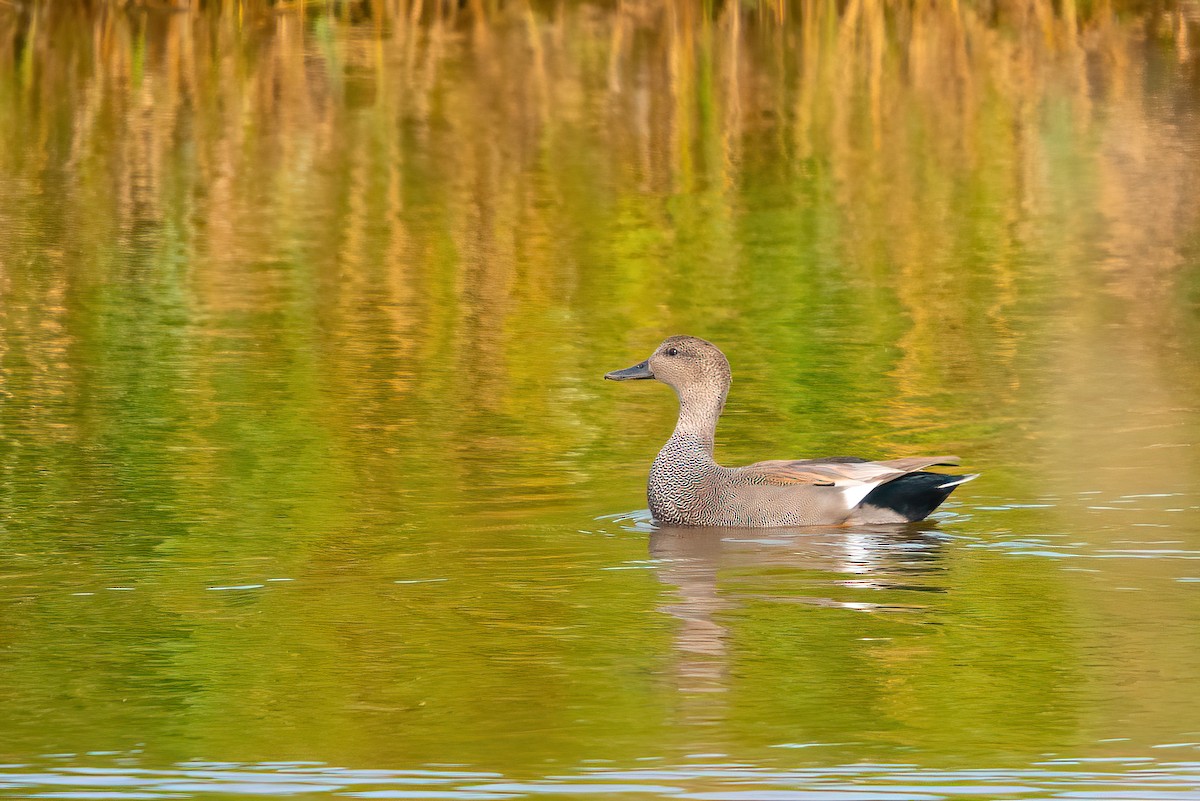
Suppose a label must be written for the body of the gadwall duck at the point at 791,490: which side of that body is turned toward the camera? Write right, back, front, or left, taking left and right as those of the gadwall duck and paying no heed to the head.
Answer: left
